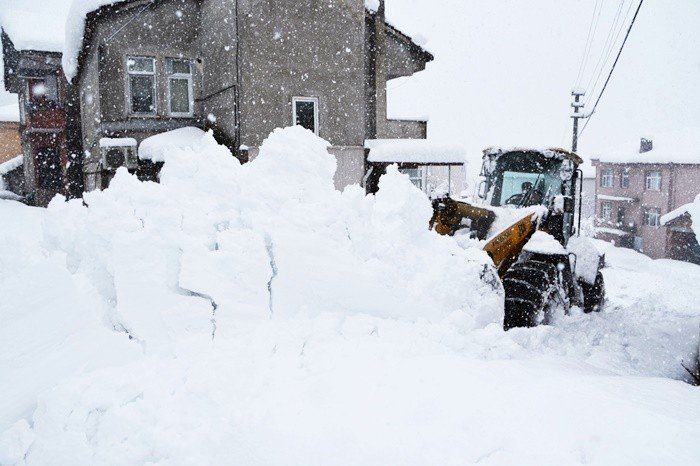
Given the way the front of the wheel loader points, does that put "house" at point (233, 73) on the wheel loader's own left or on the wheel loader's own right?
on the wheel loader's own right

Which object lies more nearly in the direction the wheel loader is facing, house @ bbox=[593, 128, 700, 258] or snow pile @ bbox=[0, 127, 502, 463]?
the snow pile

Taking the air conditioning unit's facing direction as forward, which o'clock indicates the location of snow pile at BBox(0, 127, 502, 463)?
The snow pile is roughly at 12 o'clock from the air conditioning unit.

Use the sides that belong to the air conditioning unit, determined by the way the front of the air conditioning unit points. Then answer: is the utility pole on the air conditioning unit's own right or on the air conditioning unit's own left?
on the air conditioning unit's own left

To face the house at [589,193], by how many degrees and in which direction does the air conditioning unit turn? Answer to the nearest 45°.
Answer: approximately 135° to its left

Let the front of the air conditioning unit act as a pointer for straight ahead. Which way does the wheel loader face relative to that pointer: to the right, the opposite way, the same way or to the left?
to the right

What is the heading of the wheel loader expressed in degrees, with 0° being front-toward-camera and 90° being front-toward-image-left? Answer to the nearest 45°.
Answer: approximately 45°

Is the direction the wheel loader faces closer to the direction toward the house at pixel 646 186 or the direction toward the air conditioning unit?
the air conditioning unit

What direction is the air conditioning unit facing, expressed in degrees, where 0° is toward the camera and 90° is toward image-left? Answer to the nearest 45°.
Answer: approximately 0°

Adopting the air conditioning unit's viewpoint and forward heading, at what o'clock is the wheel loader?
The wheel loader is roughly at 11 o'clock from the air conditioning unit.

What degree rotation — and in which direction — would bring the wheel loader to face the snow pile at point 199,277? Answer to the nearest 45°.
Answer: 0° — it already faces it

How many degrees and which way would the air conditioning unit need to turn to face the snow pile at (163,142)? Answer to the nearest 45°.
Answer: approximately 90° to its left
